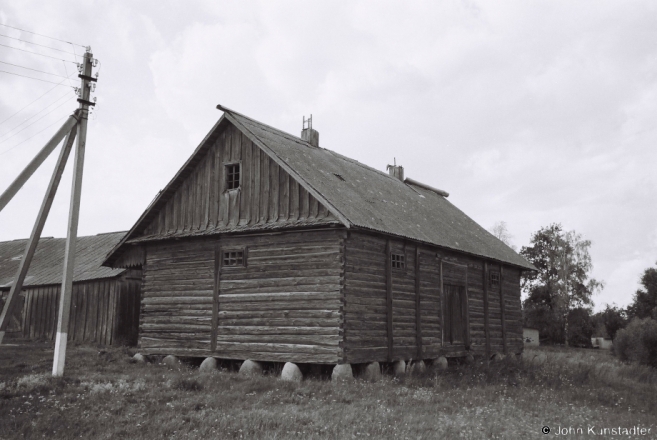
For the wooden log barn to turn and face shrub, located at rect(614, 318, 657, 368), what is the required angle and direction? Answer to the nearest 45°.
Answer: approximately 90° to its left

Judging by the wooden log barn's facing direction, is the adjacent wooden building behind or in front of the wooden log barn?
behind

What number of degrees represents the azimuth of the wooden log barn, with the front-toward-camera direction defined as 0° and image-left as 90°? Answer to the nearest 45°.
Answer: approximately 315°

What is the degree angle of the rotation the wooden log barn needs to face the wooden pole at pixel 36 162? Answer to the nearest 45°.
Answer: approximately 90° to its right

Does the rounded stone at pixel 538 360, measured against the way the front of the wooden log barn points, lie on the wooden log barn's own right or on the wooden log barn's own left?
on the wooden log barn's own left

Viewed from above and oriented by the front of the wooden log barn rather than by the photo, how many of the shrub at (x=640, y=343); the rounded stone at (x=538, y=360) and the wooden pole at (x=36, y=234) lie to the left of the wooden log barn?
2

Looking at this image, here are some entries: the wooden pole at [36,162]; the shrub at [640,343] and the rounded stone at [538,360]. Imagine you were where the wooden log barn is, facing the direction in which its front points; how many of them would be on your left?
2
